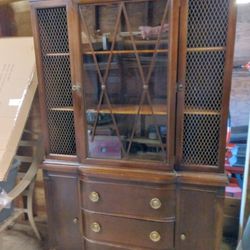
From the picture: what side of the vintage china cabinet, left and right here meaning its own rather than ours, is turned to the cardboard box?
right

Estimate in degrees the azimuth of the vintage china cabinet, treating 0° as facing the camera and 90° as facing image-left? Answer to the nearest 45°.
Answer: approximately 0°
